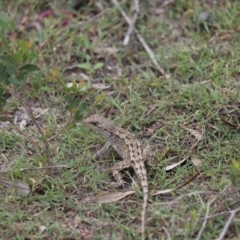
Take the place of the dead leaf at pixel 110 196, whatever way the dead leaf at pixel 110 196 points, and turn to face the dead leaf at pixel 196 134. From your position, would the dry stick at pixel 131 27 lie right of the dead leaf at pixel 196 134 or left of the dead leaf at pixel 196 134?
left

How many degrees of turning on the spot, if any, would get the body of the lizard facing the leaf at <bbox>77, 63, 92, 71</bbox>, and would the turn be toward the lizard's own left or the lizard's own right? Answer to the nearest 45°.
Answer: approximately 45° to the lizard's own right

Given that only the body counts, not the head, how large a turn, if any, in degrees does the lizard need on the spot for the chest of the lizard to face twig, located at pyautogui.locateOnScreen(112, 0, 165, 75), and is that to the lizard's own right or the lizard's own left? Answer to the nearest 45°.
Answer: approximately 90° to the lizard's own right

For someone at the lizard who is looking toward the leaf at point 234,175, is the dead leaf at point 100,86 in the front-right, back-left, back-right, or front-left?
back-left

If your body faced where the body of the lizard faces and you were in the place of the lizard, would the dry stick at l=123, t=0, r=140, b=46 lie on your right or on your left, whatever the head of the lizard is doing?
on your right

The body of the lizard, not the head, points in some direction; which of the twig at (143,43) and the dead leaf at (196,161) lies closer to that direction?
the twig

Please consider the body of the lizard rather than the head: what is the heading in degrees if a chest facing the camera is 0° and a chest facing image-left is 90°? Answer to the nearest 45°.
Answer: approximately 135°

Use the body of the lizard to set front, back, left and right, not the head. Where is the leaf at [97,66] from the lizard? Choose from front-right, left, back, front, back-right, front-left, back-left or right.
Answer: front-right

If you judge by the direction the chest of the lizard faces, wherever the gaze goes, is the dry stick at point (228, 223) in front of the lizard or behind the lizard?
behind

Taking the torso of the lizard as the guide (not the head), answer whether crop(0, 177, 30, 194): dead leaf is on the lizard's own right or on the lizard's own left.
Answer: on the lizard's own left
